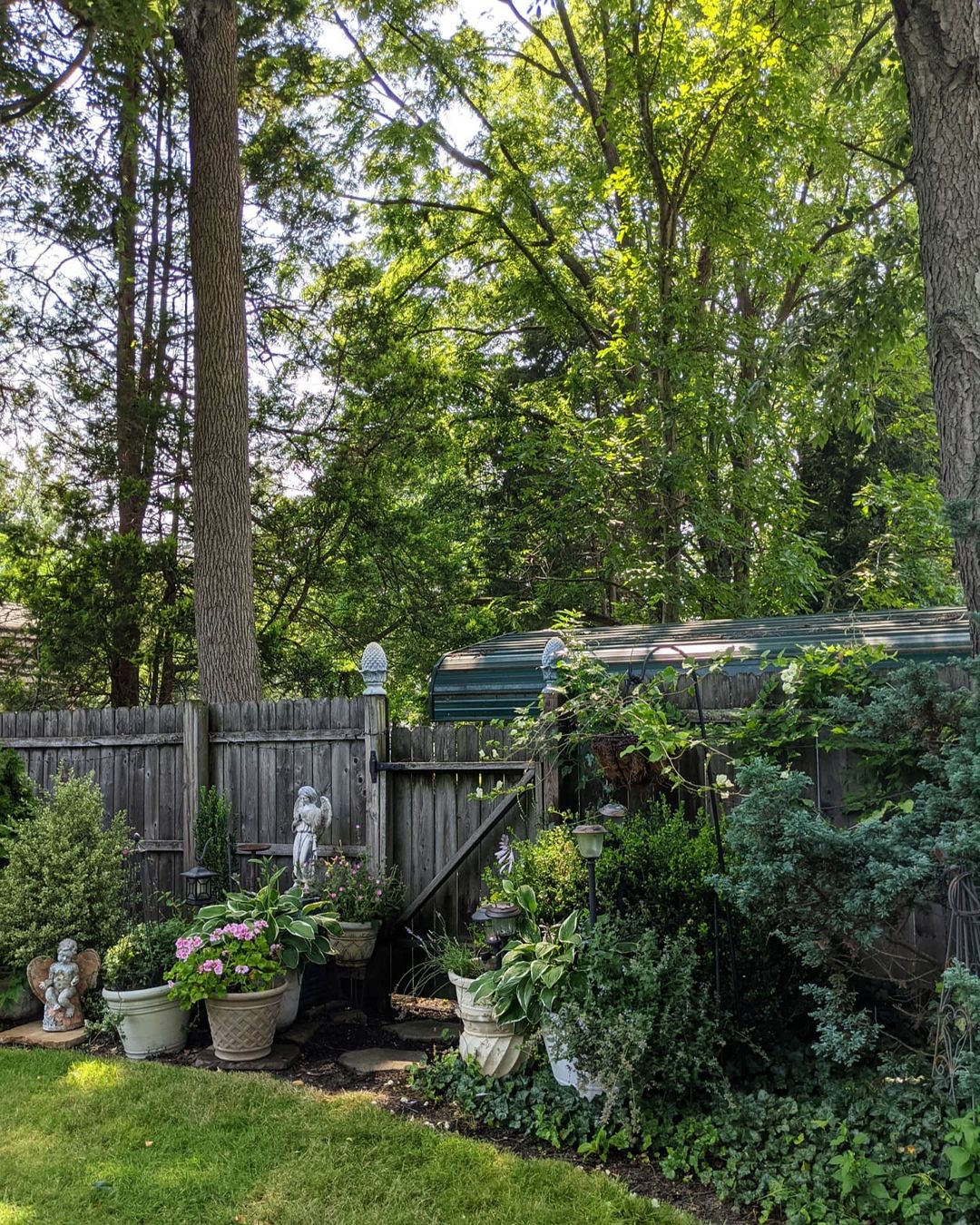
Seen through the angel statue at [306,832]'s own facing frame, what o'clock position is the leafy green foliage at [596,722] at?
The leafy green foliage is roughly at 9 o'clock from the angel statue.

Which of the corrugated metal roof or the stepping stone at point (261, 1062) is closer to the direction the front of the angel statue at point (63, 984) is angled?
the stepping stone

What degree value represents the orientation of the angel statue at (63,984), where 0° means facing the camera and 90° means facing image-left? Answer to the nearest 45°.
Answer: approximately 0°

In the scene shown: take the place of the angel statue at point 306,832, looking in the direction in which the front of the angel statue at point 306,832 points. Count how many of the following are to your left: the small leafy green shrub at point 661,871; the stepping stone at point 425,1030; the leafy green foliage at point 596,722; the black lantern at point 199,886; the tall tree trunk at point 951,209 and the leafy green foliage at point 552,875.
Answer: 5

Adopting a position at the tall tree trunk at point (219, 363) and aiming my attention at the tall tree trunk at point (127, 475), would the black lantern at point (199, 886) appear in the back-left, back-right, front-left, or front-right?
back-left

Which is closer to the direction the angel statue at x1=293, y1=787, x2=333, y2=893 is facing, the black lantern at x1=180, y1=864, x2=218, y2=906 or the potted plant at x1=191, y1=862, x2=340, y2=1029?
the potted plant

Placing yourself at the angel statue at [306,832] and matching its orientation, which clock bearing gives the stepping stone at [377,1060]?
The stepping stone is roughly at 10 o'clock from the angel statue.

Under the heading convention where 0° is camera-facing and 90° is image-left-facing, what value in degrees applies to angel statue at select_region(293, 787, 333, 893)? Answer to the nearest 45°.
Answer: approximately 45°

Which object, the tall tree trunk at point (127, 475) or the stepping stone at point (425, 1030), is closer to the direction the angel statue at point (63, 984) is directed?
the stepping stone

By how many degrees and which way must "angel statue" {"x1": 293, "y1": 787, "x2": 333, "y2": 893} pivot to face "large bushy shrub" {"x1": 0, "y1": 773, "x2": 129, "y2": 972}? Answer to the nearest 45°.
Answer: approximately 45° to its right
